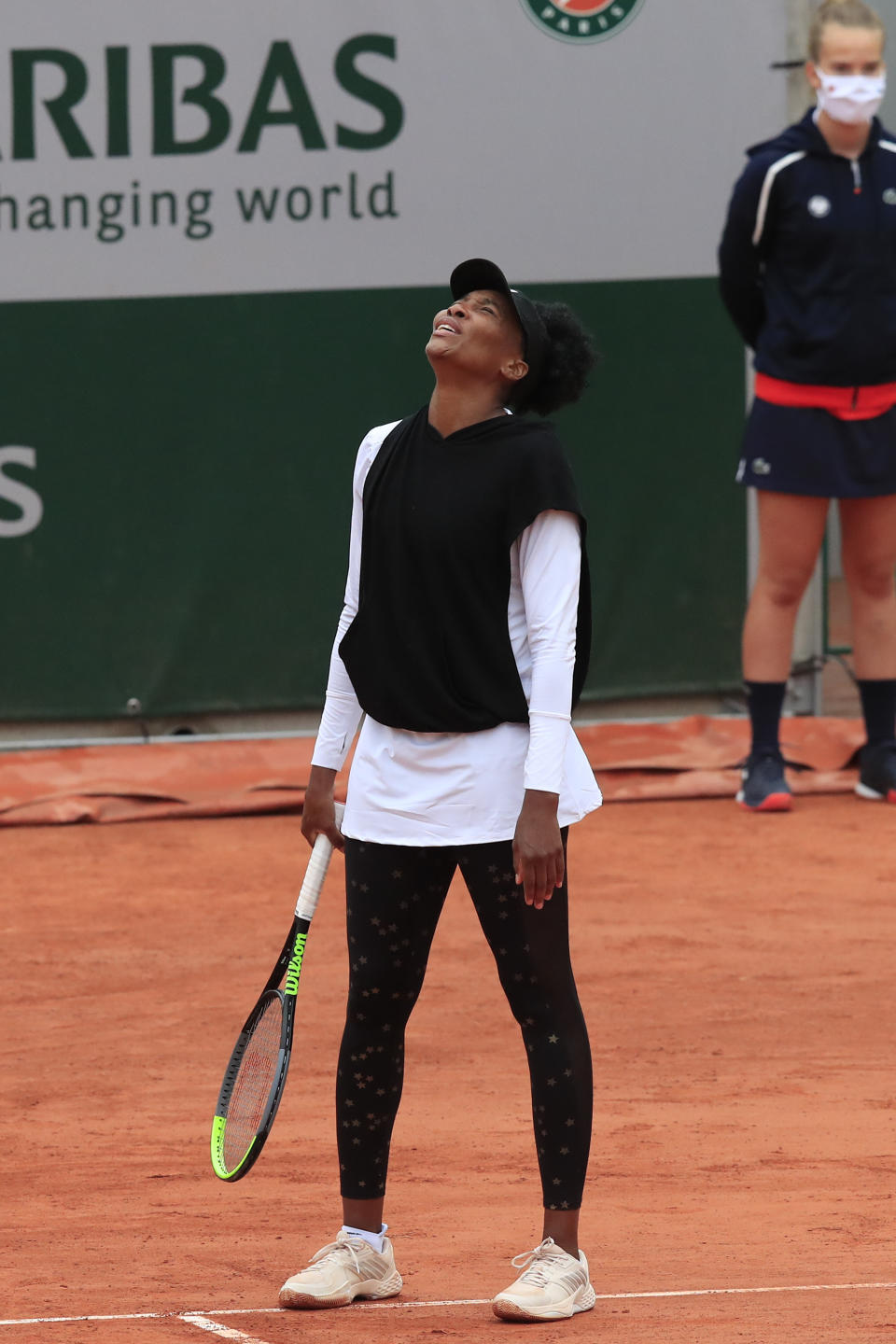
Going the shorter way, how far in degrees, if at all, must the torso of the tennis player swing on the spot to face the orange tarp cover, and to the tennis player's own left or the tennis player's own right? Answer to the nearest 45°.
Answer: approximately 135° to the tennis player's own right

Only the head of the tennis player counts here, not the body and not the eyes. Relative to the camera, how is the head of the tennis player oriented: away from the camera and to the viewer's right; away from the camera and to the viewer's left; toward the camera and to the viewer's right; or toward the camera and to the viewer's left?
toward the camera and to the viewer's left

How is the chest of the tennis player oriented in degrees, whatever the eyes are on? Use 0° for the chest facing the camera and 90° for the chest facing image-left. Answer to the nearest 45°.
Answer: approximately 45°
